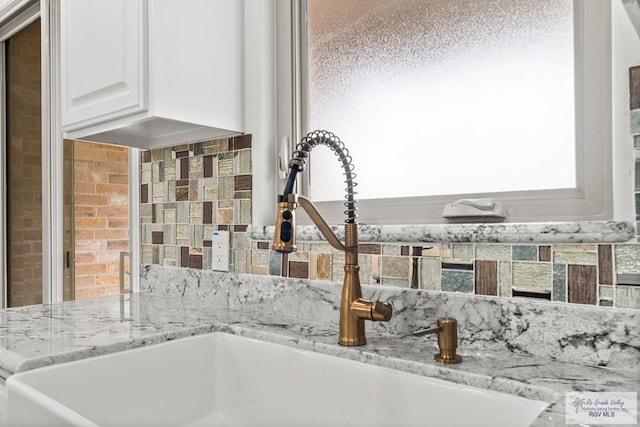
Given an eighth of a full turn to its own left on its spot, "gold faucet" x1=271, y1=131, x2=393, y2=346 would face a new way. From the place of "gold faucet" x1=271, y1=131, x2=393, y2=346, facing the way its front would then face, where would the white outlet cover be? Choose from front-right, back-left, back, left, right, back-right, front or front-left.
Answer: back-right

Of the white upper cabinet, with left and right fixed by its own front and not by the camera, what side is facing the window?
left

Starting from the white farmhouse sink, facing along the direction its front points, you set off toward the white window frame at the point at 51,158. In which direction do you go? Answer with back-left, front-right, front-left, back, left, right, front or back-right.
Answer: right

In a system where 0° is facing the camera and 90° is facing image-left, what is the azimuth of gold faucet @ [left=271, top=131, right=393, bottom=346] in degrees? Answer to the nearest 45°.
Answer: approximately 45°

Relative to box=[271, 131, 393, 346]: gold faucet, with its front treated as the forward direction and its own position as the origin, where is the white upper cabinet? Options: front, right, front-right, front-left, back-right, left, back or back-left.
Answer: right

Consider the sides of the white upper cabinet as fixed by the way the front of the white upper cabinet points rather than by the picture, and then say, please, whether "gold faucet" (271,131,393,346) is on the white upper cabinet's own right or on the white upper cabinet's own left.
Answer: on the white upper cabinet's own left

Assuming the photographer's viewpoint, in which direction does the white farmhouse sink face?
facing the viewer and to the left of the viewer

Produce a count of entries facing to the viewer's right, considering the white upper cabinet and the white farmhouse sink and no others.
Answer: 0

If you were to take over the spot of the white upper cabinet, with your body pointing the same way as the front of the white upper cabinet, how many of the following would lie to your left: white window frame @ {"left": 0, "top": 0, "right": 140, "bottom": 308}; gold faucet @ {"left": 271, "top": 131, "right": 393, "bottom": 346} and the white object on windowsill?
2

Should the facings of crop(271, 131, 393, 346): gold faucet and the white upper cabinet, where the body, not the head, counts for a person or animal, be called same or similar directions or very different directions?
same or similar directions

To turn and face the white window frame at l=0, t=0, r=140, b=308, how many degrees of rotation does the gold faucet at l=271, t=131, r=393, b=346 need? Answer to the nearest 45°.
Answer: approximately 90° to its right

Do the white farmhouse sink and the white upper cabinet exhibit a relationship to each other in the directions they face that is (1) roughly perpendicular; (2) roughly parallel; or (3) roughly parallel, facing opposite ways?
roughly parallel

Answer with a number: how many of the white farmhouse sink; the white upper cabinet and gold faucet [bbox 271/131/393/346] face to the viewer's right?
0

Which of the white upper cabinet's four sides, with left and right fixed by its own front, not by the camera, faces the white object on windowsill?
left
